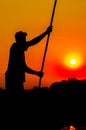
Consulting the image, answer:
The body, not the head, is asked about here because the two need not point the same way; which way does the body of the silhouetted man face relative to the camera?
to the viewer's right
